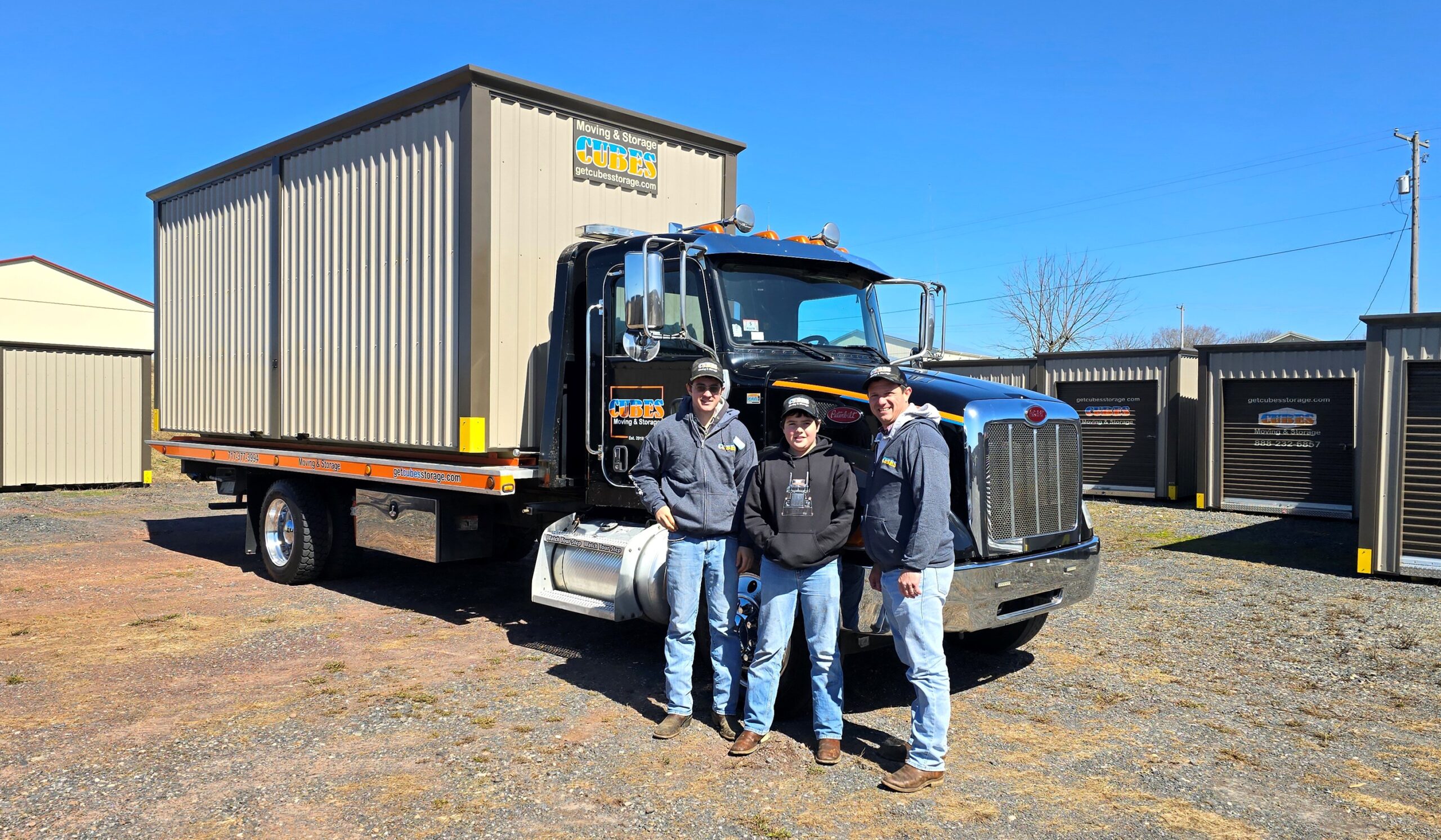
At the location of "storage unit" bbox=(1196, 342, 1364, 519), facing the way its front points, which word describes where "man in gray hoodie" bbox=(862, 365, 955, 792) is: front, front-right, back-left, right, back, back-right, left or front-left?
front

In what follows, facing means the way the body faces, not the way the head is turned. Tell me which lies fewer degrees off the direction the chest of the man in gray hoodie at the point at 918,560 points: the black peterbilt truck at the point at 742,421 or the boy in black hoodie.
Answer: the boy in black hoodie

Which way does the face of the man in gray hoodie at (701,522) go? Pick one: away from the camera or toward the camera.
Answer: toward the camera

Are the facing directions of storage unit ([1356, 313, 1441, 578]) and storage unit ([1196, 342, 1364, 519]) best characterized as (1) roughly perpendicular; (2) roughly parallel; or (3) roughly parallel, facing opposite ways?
roughly parallel

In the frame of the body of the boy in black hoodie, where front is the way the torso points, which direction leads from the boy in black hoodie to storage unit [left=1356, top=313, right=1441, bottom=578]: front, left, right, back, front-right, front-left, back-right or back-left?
back-left

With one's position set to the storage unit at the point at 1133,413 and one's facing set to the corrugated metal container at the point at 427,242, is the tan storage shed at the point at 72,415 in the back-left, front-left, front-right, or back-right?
front-right

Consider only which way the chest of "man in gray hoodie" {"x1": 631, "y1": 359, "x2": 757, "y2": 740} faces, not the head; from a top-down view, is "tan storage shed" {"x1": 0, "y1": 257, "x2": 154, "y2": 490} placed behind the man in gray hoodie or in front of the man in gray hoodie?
behind

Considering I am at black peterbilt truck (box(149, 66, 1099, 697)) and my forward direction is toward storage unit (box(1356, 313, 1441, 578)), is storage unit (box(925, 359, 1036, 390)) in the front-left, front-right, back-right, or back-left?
front-left

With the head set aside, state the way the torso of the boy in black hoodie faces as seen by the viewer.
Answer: toward the camera

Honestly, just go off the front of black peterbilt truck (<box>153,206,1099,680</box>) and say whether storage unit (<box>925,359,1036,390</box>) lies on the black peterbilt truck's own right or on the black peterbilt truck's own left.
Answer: on the black peterbilt truck's own left

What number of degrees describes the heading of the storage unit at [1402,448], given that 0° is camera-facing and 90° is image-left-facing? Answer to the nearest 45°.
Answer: approximately 0°

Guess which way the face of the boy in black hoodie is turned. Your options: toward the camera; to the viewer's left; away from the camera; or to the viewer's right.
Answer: toward the camera

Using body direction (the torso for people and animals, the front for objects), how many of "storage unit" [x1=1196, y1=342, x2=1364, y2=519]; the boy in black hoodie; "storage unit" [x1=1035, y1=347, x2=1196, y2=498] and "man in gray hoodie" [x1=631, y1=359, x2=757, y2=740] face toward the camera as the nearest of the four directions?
4

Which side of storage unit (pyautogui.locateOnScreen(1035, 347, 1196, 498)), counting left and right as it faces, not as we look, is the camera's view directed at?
front

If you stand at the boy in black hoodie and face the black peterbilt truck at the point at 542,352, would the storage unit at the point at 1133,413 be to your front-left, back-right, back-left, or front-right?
front-right

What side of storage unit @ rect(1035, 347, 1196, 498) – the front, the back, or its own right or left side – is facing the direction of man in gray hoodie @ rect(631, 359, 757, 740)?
front

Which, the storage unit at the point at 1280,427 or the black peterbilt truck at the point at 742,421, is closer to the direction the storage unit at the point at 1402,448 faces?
the black peterbilt truck

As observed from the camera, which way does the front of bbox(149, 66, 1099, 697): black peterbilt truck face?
facing the viewer and to the right of the viewer

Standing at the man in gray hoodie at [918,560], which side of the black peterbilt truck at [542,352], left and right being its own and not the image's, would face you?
front
